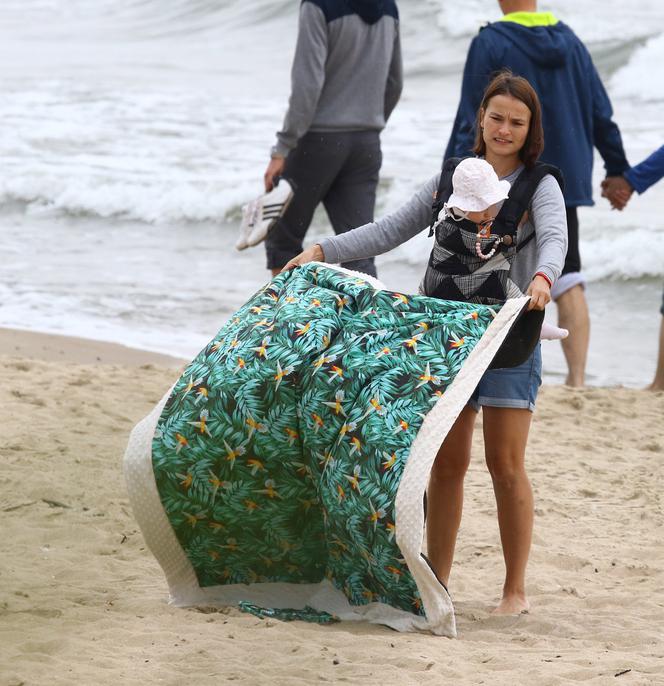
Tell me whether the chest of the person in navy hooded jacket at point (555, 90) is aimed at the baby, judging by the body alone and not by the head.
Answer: no

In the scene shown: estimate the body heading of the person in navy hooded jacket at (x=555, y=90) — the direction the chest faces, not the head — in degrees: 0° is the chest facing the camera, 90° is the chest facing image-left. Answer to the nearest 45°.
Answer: approximately 135°

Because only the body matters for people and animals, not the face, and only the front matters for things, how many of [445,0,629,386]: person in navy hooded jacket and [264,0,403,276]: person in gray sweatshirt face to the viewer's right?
0

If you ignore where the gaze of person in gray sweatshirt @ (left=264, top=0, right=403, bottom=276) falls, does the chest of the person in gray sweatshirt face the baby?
no

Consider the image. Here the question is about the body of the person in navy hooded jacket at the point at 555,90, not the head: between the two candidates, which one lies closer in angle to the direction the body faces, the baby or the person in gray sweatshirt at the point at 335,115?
the person in gray sweatshirt

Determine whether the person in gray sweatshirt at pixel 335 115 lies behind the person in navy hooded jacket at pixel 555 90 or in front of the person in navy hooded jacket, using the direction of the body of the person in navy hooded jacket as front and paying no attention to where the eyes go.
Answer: in front

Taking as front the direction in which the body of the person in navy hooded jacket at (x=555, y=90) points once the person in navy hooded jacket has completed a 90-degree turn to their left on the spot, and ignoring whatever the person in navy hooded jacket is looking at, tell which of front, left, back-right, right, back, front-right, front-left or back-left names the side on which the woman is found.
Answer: front-left

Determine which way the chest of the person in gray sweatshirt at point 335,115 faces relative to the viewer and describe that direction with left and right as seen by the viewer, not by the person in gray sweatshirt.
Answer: facing away from the viewer and to the left of the viewer

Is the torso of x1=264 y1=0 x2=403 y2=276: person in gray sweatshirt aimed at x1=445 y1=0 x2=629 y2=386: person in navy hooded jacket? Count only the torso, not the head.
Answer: no

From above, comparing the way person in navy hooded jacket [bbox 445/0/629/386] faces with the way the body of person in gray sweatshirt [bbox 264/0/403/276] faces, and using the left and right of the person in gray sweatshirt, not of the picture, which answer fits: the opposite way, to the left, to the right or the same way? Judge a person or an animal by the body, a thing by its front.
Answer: the same way

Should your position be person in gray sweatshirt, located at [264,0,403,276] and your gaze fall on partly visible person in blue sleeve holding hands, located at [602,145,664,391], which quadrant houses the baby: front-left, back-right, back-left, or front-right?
front-right

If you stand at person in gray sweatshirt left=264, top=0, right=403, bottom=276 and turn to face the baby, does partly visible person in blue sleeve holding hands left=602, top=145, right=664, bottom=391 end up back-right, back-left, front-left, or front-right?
front-left

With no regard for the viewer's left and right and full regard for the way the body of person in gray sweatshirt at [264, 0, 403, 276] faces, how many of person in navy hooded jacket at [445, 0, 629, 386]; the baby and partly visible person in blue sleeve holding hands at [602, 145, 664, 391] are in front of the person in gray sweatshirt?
0

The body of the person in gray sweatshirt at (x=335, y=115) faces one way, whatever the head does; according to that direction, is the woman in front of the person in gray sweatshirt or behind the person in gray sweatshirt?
behind
